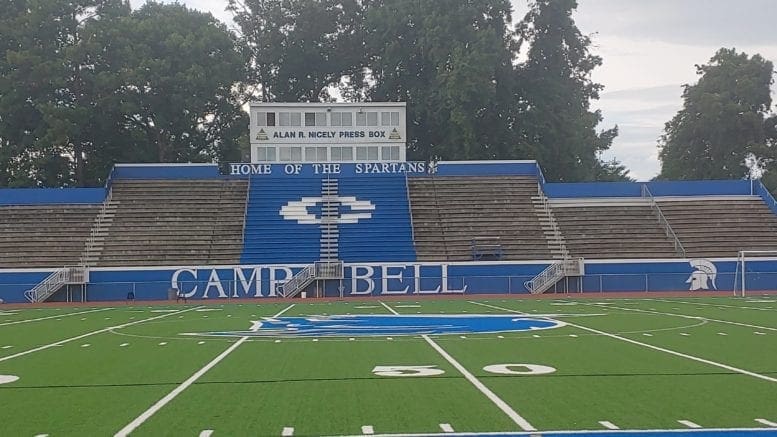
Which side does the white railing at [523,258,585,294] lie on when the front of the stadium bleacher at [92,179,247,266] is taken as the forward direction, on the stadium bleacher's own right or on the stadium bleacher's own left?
on the stadium bleacher's own left

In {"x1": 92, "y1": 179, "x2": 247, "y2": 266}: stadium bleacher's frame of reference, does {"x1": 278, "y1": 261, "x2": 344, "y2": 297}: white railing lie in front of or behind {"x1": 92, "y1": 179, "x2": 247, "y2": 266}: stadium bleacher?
in front

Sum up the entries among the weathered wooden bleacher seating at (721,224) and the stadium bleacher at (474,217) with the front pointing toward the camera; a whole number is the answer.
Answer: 2

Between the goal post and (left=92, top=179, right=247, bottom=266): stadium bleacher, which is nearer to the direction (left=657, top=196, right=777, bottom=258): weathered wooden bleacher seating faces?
the goal post

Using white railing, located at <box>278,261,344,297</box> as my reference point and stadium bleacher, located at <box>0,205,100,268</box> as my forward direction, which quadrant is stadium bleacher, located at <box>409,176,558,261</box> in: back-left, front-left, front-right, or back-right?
back-right

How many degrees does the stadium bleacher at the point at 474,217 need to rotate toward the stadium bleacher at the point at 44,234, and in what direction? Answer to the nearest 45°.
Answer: approximately 90° to its right

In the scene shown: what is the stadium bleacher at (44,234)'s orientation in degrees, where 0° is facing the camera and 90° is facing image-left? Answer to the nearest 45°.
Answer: approximately 0°

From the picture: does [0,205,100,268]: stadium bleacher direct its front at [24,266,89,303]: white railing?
yes

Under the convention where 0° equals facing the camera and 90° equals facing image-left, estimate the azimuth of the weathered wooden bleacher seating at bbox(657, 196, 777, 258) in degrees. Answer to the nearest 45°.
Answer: approximately 0°

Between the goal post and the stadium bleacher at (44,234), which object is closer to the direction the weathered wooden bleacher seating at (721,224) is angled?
the goal post

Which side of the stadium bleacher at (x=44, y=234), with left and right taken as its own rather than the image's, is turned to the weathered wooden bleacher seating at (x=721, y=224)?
left
